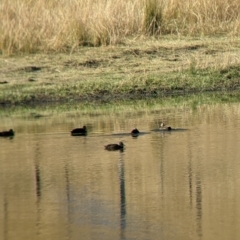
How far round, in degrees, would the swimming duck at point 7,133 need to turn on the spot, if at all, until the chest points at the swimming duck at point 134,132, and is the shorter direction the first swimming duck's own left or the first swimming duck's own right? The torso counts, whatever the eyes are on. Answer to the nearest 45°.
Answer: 0° — it already faces it

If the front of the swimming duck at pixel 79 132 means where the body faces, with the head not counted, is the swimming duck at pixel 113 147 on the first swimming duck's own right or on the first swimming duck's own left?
on the first swimming duck's own right

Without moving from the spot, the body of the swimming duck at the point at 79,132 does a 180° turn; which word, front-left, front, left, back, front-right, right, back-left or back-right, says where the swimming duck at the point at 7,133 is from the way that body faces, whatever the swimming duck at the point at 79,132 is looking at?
front

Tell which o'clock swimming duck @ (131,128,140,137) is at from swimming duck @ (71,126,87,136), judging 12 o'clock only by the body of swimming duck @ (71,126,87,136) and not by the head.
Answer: swimming duck @ (131,128,140,137) is roughly at 12 o'clock from swimming duck @ (71,126,87,136).
